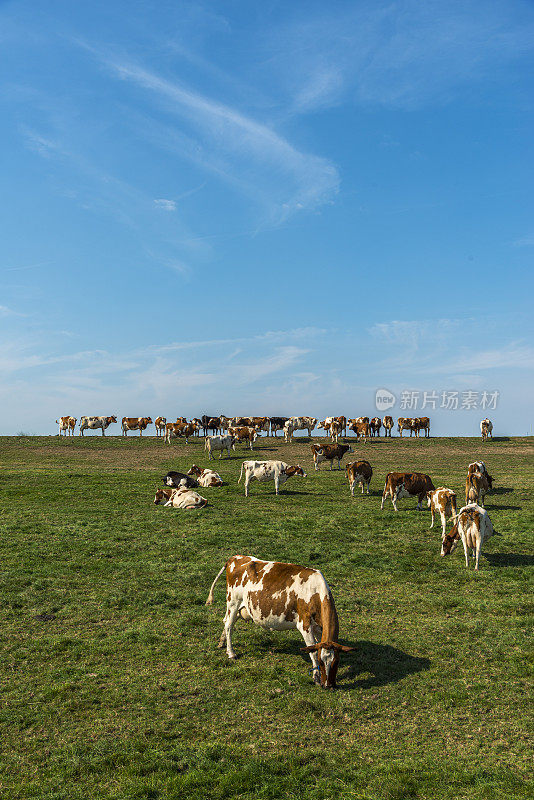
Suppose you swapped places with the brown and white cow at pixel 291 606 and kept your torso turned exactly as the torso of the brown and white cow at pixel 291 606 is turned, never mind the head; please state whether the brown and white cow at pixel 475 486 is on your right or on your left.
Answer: on your left

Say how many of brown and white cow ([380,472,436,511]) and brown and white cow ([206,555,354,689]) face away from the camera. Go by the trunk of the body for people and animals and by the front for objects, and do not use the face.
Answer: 0

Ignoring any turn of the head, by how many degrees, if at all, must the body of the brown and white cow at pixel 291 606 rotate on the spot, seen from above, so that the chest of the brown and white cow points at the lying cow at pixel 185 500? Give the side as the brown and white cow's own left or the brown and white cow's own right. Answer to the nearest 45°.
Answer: approximately 135° to the brown and white cow's own left

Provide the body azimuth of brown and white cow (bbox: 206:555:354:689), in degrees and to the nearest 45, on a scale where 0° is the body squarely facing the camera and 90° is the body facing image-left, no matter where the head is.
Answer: approximately 315°

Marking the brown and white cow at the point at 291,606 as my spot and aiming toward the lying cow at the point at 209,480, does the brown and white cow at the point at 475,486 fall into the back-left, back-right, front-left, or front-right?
front-right

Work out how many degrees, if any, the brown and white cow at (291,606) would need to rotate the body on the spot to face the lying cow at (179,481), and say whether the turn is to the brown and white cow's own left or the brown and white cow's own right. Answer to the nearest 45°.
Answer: approximately 135° to the brown and white cow's own left
